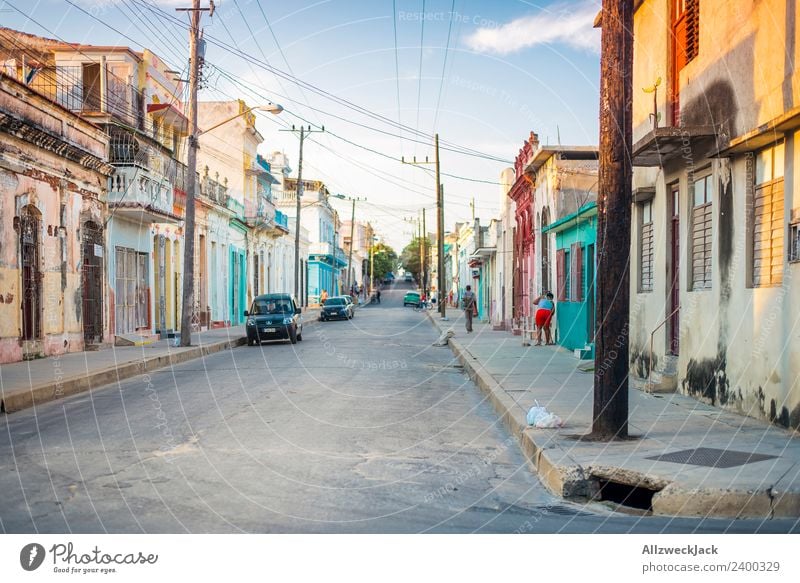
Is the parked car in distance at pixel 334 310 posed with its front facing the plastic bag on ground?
yes

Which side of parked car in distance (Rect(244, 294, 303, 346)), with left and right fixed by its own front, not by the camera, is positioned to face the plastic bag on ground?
front

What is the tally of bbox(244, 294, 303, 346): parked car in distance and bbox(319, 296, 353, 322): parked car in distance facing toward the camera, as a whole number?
2

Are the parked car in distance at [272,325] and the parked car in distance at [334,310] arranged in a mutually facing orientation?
no

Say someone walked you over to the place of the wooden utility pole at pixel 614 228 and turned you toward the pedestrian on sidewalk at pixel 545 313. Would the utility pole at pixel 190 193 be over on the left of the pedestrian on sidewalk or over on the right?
left

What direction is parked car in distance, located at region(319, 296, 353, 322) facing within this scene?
toward the camera

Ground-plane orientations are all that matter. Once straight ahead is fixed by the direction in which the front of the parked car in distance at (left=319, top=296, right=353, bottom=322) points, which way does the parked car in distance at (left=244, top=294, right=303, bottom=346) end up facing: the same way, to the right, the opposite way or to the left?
the same way

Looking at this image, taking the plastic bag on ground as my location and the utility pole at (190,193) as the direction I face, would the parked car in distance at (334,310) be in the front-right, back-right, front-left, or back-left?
front-right

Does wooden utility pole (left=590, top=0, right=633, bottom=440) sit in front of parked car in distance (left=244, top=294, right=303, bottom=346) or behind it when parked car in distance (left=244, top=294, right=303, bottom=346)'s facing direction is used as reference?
in front

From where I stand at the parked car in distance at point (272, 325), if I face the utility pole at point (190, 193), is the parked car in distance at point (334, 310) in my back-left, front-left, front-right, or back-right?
back-right

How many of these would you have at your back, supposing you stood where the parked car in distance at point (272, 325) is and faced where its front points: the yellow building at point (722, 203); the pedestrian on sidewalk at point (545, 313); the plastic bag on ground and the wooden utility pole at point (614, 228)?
0

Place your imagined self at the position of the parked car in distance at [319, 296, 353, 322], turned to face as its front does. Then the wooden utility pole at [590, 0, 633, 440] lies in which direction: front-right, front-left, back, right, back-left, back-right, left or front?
front

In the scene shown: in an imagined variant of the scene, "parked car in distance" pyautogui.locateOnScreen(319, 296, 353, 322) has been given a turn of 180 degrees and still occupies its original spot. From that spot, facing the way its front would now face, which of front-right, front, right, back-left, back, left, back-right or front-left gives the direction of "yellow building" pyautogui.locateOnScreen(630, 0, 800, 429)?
back

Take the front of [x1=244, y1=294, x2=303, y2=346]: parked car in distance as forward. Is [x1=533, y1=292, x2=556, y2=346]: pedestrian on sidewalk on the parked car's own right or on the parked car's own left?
on the parked car's own left

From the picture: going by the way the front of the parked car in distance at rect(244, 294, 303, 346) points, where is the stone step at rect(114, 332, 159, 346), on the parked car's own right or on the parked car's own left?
on the parked car's own right

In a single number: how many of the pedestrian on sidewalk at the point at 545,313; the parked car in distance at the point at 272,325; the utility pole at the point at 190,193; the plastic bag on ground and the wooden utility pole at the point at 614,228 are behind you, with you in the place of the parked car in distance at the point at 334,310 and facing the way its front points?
0

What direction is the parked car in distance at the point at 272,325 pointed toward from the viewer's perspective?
toward the camera
